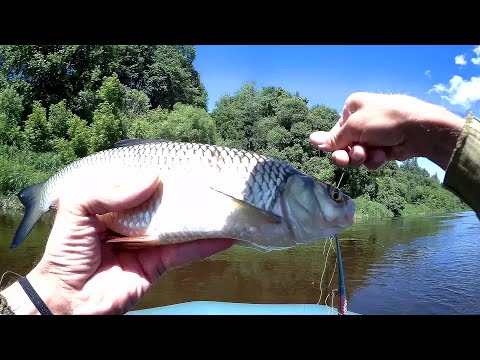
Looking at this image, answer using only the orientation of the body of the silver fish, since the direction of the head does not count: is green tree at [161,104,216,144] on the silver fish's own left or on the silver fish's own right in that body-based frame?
on the silver fish's own left

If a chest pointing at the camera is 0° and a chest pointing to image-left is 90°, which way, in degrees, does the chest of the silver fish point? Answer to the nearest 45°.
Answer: approximately 270°

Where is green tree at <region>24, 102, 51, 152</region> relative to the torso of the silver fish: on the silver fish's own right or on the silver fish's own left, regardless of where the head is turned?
on the silver fish's own left
